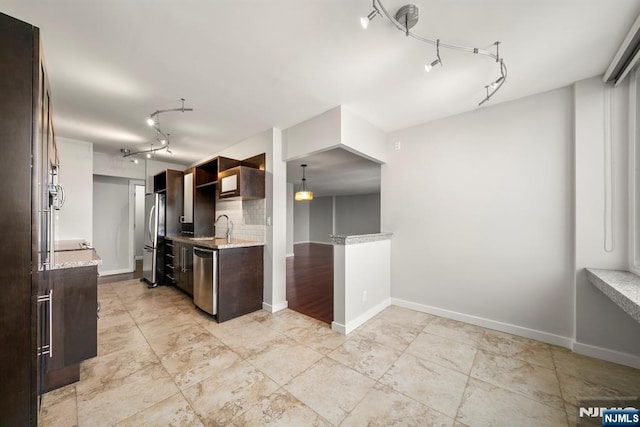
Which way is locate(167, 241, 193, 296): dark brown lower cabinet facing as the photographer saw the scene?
facing the viewer and to the left of the viewer

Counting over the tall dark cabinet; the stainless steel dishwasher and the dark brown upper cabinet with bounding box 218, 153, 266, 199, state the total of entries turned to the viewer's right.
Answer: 1

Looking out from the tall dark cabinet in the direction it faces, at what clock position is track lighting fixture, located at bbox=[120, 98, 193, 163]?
The track lighting fixture is roughly at 10 o'clock from the tall dark cabinet.

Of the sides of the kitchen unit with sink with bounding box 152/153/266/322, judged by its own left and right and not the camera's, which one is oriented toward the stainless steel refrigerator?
right

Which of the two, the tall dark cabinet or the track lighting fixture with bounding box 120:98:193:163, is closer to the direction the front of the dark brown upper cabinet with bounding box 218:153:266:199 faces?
the tall dark cabinet

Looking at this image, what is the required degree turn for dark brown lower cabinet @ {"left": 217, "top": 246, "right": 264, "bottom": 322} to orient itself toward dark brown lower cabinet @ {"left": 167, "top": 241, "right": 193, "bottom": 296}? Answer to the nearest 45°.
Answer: approximately 90° to its right

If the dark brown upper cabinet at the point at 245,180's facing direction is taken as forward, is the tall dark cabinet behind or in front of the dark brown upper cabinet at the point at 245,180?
in front

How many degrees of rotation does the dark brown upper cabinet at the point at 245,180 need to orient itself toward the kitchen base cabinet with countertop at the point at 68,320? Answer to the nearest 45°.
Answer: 0° — it already faces it

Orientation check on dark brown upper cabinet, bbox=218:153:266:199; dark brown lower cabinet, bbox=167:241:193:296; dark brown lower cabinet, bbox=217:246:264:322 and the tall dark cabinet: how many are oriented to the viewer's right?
1

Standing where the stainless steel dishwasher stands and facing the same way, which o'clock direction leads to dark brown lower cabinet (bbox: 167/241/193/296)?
The dark brown lower cabinet is roughly at 4 o'clock from the stainless steel dishwasher.

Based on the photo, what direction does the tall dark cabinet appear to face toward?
to the viewer's right
